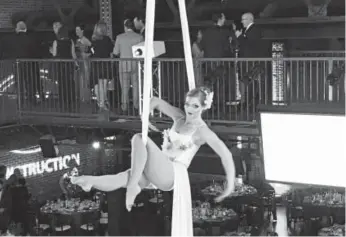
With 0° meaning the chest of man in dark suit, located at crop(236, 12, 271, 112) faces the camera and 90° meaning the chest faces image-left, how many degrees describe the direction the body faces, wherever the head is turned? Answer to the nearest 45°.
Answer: approximately 45°

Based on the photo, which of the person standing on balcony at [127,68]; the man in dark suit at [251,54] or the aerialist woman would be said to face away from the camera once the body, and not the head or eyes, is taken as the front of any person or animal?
the person standing on balcony

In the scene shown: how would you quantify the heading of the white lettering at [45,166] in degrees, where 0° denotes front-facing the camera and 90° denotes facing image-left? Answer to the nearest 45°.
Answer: approximately 0°

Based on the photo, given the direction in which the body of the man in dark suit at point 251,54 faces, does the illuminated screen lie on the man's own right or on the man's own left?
on the man's own left

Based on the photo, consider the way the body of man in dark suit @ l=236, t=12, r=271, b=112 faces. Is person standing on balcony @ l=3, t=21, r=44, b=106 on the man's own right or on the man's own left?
on the man's own right

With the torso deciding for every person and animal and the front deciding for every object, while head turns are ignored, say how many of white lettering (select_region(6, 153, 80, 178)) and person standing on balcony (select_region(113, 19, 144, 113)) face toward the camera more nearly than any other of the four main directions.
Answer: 1

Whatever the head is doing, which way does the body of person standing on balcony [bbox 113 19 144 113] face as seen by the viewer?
away from the camera

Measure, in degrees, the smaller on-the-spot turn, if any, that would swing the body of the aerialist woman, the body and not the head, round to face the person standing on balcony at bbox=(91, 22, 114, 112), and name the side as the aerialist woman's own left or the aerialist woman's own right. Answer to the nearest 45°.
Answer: approximately 135° to the aerialist woman's own right
